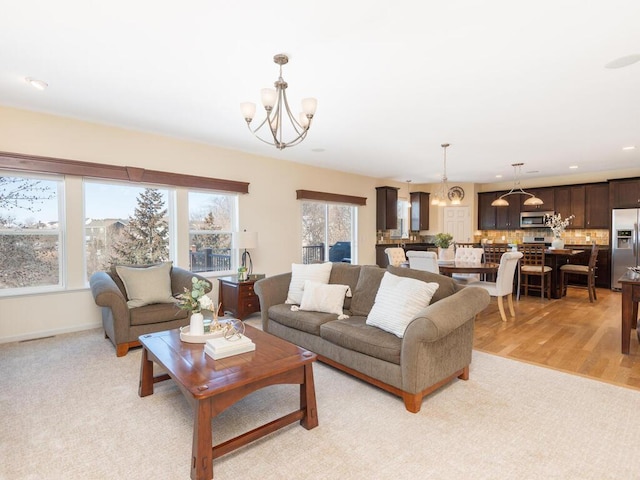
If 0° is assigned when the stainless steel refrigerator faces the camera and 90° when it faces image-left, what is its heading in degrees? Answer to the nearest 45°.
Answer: approximately 0°

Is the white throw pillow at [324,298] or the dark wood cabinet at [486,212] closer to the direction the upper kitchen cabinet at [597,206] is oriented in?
the white throw pillow

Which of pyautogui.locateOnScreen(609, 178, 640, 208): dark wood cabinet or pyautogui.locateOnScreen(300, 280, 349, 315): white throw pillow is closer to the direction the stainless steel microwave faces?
the white throw pillow

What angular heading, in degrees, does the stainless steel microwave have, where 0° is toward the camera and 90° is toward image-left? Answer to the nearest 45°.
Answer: approximately 0°

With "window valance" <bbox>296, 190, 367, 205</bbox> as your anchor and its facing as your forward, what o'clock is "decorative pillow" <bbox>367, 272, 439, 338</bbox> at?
The decorative pillow is roughly at 1 o'clock from the window valance.

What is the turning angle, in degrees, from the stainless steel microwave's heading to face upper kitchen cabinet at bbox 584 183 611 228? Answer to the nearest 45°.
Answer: approximately 90° to its left

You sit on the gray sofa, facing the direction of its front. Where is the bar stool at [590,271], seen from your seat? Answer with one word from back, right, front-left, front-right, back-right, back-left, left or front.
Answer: back

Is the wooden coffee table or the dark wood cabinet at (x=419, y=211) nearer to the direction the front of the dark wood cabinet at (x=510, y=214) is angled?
the wooden coffee table

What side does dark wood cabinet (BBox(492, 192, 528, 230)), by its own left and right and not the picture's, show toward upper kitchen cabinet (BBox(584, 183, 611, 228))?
left

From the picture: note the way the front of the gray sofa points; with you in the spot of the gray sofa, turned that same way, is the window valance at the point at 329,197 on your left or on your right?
on your right

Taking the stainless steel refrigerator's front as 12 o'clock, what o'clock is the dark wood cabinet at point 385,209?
The dark wood cabinet is roughly at 2 o'clock from the stainless steel refrigerator.

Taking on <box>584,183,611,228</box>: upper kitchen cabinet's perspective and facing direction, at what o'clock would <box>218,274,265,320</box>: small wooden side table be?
The small wooden side table is roughly at 1 o'clock from the upper kitchen cabinet.

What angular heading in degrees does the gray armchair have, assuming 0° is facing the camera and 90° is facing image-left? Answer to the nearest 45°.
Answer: approximately 315°

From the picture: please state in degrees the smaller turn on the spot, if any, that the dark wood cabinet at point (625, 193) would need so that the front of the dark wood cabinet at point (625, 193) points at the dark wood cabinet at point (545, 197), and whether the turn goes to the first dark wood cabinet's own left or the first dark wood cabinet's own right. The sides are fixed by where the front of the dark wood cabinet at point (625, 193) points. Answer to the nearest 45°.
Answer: approximately 90° to the first dark wood cabinet's own right

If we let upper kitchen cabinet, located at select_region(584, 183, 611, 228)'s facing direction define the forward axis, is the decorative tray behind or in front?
in front
